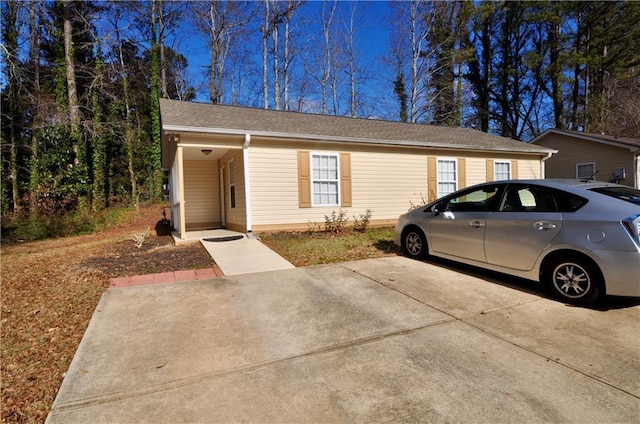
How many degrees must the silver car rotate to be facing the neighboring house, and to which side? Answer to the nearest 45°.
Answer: approximately 45° to its right

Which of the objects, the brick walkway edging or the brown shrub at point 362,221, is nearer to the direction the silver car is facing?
the brown shrub

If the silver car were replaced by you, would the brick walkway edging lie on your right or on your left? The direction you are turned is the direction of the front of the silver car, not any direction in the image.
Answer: on your left

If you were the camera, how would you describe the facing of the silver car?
facing away from the viewer and to the left of the viewer

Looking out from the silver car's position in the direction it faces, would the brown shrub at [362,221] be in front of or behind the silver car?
in front

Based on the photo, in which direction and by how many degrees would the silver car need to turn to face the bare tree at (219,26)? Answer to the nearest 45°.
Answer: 0° — it already faces it

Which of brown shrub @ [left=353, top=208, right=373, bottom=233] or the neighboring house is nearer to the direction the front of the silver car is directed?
the brown shrub

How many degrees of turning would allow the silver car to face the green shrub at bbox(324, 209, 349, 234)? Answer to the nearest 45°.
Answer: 0° — it already faces it

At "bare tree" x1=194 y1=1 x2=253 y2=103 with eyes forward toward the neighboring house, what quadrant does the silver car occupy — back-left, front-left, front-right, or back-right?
front-right

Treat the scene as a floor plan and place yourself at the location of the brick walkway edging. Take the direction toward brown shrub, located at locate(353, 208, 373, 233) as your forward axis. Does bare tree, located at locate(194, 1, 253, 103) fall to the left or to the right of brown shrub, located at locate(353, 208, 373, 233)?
left
